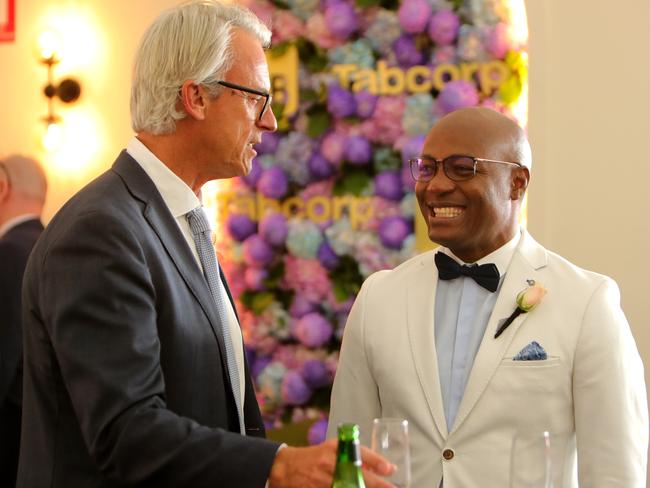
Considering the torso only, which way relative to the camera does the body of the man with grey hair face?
to the viewer's right

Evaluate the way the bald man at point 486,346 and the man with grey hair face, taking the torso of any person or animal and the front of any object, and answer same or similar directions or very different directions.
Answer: very different directions

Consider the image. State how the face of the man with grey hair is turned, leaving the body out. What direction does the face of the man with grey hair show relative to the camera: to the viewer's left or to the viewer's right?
to the viewer's right

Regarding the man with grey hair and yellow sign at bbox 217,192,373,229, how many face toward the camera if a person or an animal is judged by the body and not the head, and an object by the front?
1

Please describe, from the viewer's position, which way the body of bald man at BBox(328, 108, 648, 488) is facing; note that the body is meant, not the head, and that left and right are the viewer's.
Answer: facing the viewer and to the left of the viewer

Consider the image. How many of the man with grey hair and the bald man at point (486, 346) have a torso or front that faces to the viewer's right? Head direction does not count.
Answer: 1

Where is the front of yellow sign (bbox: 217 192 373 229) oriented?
toward the camera

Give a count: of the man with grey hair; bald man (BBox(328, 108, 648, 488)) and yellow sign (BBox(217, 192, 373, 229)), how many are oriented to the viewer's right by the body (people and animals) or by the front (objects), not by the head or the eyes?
1

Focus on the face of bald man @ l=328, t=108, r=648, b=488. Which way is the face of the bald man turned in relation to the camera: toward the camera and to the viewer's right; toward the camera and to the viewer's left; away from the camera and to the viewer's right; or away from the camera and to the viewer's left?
toward the camera and to the viewer's left

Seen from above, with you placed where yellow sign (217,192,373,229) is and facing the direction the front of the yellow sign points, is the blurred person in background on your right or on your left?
on your right

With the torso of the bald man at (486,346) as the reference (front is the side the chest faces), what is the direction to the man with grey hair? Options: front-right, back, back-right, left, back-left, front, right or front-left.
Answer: front

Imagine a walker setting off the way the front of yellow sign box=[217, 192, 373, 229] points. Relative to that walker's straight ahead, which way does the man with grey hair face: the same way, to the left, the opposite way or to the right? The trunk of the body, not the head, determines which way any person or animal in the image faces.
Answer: to the left

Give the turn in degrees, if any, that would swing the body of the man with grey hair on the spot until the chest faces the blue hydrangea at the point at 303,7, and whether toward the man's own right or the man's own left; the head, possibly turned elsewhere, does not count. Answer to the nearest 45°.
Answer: approximately 90° to the man's own left
